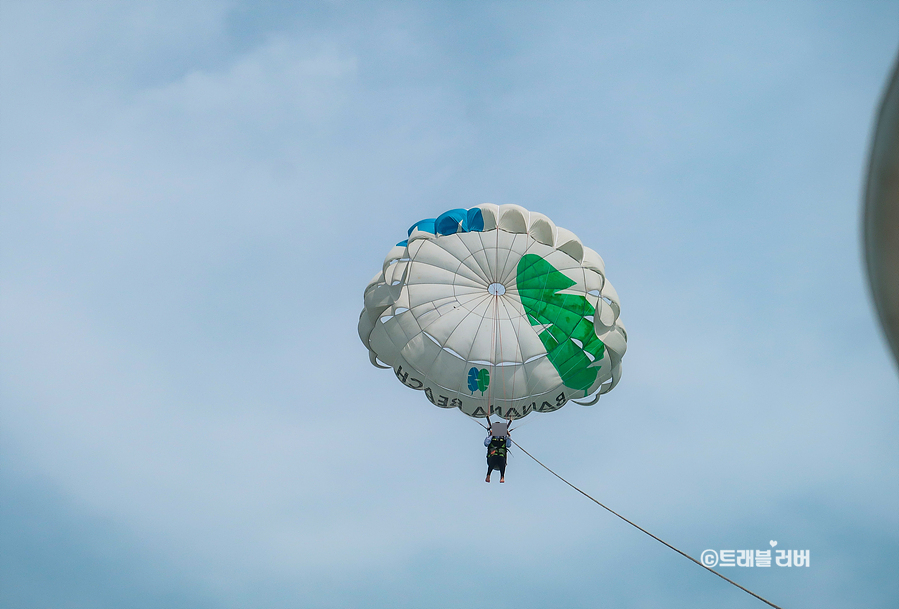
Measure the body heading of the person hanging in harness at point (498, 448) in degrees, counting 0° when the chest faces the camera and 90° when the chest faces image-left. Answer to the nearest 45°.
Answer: approximately 0°

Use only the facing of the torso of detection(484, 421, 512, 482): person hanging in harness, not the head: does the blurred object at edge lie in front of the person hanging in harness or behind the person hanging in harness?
in front
